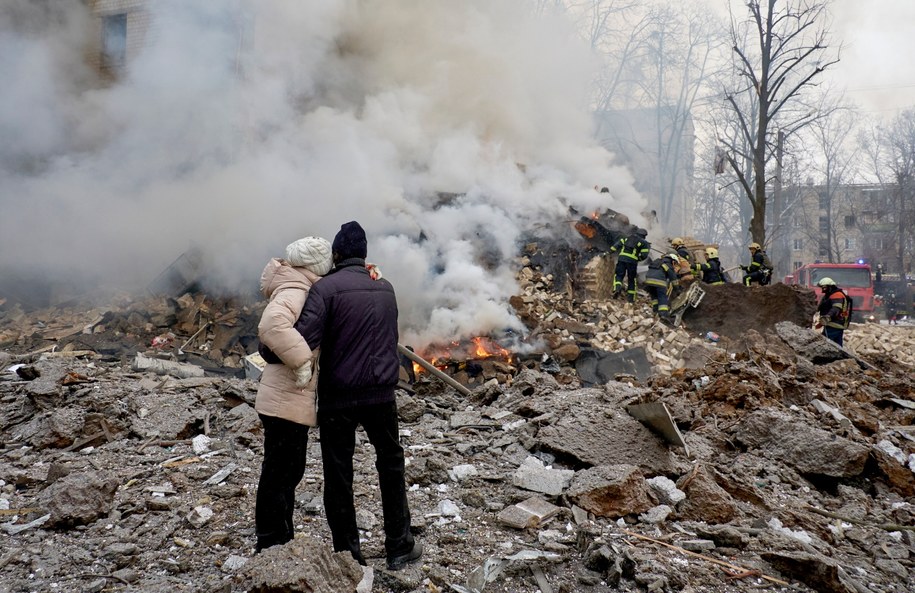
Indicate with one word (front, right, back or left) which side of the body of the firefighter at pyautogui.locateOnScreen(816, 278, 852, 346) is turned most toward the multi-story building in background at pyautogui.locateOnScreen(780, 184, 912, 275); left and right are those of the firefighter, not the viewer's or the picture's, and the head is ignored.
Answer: right

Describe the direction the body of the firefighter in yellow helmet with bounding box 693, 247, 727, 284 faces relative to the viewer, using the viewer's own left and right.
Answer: facing to the left of the viewer

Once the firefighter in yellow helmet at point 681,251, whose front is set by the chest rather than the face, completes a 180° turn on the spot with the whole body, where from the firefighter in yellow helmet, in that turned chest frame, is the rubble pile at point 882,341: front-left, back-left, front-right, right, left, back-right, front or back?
front

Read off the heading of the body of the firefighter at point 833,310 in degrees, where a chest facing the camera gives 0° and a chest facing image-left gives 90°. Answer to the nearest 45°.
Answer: approximately 90°

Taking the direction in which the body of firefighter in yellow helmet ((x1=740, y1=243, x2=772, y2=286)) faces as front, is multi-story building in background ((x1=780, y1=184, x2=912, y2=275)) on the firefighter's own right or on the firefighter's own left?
on the firefighter's own right

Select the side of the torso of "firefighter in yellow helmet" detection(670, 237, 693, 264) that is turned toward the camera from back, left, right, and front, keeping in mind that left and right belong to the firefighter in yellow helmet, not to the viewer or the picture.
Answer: left

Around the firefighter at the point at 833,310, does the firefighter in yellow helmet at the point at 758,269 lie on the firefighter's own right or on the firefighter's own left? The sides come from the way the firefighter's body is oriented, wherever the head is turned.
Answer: on the firefighter's own right

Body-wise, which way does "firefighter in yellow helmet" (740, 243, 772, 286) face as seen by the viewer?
to the viewer's left
